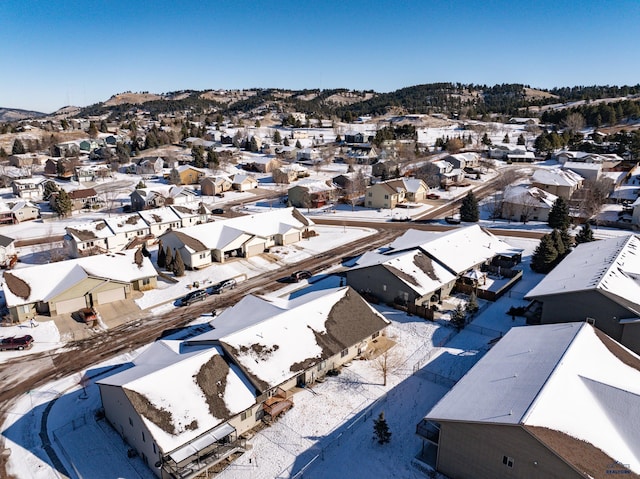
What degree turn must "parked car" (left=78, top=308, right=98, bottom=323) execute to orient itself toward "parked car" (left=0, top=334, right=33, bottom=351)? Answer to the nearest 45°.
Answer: approximately 90° to its left

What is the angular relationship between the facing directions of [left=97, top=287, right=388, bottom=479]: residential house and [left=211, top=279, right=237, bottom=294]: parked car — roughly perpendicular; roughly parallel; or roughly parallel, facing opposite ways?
roughly perpendicular

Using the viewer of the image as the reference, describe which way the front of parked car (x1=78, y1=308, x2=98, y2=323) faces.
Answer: facing away from the viewer and to the left of the viewer

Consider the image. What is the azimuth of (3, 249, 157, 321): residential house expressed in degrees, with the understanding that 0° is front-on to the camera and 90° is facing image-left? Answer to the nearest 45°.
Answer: approximately 315°

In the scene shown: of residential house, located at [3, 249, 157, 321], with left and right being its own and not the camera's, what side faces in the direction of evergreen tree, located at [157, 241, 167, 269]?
left

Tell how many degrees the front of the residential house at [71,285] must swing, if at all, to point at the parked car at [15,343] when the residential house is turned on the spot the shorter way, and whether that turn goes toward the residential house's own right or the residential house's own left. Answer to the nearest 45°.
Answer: approximately 90° to the residential house's own right

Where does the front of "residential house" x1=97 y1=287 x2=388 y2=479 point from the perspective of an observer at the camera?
facing away from the viewer and to the left of the viewer
